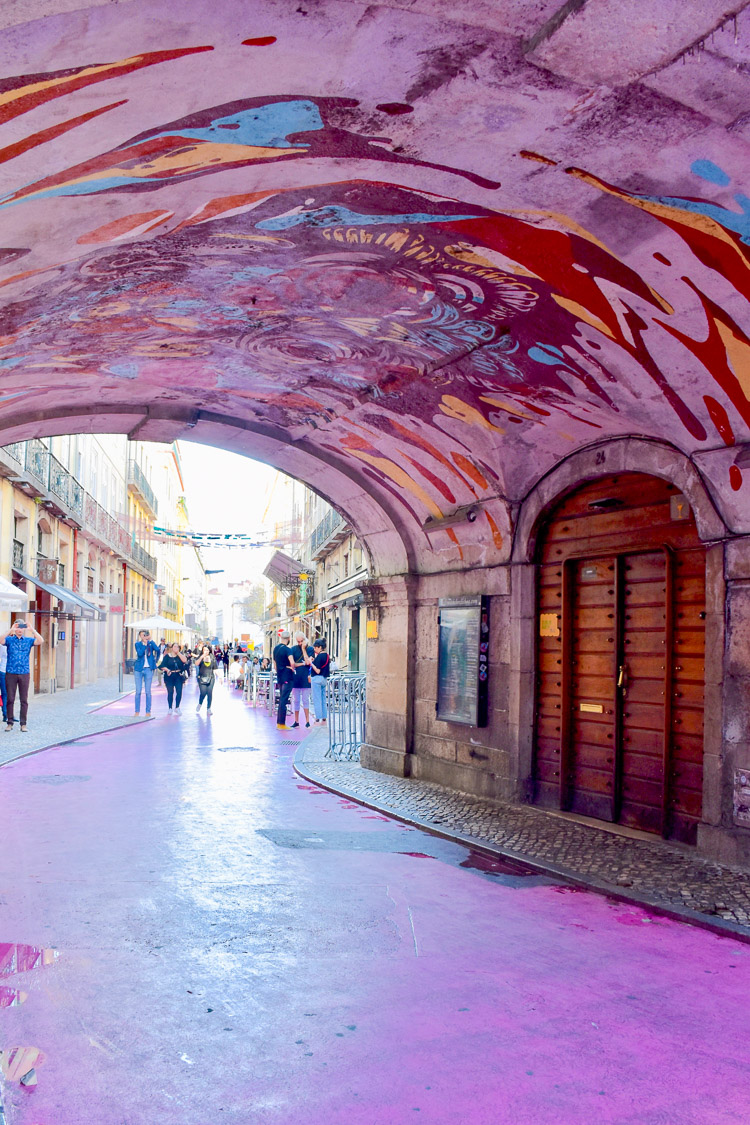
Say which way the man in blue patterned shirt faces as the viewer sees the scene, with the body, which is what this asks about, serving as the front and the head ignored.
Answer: toward the camera

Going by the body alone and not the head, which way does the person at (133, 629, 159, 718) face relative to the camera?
toward the camera

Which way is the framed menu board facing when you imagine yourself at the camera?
facing the viewer and to the left of the viewer

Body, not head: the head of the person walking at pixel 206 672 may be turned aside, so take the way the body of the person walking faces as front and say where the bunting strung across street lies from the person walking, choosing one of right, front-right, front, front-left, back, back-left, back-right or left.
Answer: back

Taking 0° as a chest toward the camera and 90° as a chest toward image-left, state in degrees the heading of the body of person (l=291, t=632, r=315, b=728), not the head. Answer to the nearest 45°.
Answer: approximately 0°

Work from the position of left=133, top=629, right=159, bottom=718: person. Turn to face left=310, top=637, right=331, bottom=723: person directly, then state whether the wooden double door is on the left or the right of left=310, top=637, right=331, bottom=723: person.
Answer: right

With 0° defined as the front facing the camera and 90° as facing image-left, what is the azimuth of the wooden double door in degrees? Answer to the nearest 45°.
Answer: approximately 45°
